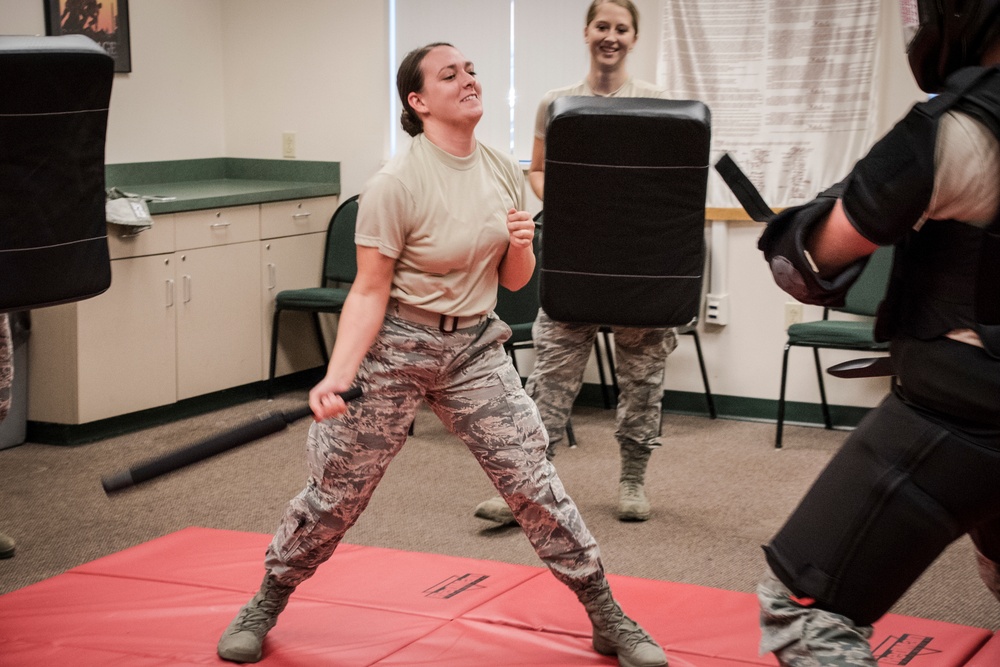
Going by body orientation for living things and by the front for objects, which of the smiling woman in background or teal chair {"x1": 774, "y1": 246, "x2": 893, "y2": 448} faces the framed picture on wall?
the teal chair

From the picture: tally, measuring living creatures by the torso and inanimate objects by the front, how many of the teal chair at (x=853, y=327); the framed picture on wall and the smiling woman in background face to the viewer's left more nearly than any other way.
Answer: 1

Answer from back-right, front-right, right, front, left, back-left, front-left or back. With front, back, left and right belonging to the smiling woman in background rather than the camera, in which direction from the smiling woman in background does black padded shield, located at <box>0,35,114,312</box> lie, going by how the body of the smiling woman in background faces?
front-right

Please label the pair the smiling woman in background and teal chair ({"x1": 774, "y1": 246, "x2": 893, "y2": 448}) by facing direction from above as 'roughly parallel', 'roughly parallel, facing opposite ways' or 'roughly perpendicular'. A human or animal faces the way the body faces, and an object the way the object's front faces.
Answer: roughly perpendicular

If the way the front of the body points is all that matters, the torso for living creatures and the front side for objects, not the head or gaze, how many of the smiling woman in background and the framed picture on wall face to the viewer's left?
0

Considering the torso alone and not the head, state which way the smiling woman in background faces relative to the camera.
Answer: toward the camera

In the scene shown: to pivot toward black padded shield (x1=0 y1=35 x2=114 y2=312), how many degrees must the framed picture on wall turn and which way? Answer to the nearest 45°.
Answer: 0° — it already faces it

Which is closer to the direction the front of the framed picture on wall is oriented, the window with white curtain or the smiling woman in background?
the smiling woman in background

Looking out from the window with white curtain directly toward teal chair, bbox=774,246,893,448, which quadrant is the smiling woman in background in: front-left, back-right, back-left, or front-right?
front-right

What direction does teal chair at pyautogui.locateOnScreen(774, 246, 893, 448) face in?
to the viewer's left

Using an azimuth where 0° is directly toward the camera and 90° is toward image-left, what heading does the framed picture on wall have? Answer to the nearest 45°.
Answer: approximately 0°

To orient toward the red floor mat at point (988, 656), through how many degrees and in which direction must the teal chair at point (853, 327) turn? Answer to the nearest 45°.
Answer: approximately 90° to its left

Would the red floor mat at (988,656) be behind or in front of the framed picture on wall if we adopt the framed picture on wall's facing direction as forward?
in front

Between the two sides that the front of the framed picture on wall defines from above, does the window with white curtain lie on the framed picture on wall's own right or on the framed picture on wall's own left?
on the framed picture on wall's own left

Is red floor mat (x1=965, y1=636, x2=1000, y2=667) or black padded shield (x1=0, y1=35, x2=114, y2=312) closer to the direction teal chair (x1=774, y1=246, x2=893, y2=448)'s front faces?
the black padded shield
